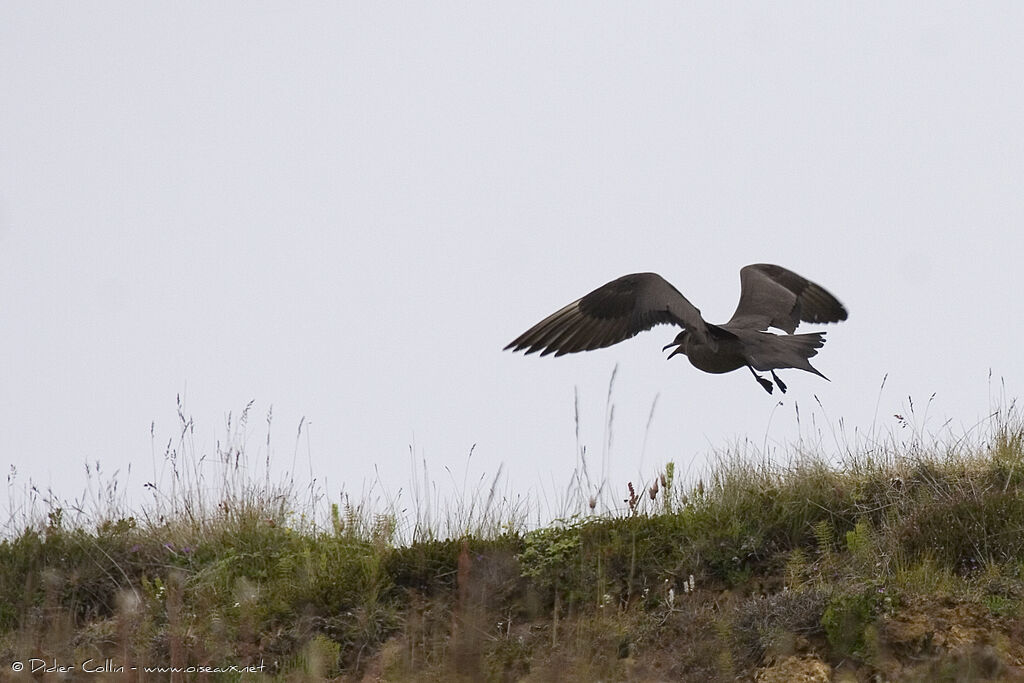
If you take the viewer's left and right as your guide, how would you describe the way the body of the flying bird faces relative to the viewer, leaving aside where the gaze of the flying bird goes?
facing away from the viewer and to the left of the viewer
